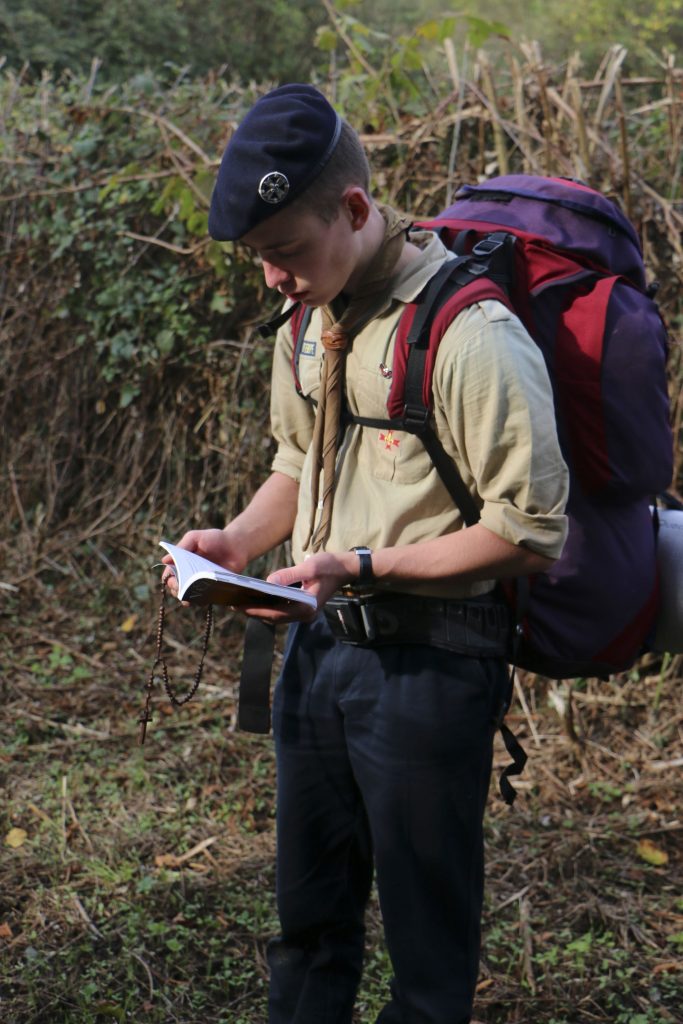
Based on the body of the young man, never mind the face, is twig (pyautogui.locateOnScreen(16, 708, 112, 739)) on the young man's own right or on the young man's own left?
on the young man's own right

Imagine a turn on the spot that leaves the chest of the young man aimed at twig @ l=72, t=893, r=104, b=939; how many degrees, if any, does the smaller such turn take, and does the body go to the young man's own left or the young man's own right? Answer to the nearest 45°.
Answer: approximately 90° to the young man's own right

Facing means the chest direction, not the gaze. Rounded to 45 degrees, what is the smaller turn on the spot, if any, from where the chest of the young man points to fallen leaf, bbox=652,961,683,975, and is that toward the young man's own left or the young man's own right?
approximately 180°

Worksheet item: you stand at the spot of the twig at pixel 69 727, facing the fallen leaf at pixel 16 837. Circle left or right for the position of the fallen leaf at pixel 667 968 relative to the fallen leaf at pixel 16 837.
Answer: left

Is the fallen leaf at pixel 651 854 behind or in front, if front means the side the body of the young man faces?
behind

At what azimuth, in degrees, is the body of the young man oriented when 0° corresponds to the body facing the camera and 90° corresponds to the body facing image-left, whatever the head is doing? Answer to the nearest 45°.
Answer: approximately 45°
